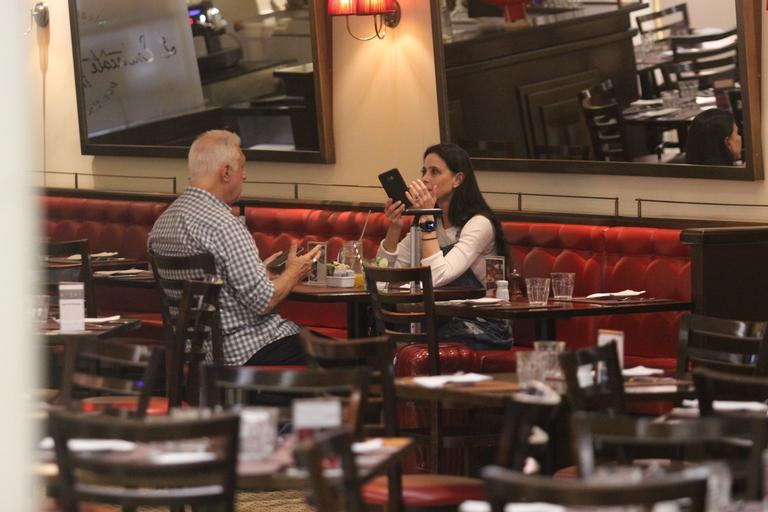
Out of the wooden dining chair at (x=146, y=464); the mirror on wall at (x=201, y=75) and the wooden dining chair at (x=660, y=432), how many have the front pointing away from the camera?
2

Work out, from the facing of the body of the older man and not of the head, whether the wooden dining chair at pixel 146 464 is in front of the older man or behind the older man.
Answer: behind

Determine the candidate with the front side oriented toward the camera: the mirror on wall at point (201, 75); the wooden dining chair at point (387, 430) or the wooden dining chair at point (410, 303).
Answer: the mirror on wall

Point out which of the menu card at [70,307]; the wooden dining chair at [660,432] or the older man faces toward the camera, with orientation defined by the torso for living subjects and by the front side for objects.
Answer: the menu card

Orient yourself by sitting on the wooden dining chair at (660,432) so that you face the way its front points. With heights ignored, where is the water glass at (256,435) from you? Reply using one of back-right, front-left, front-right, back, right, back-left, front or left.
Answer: left

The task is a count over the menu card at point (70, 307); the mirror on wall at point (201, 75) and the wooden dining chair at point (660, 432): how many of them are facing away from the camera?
1

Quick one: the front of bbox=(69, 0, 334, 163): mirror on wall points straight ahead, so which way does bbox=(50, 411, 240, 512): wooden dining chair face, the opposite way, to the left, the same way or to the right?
the opposite way

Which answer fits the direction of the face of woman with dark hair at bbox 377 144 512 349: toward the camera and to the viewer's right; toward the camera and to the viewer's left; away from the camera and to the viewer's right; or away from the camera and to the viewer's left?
toward the camera and to the viewer's left

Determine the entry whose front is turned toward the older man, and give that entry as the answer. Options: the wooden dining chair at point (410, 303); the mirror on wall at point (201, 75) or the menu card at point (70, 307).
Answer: the mirror on wall

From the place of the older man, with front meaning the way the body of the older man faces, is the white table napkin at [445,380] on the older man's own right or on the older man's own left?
on the older man's own right

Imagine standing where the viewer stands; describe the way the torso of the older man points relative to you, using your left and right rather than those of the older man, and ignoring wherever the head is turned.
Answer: facing away from the viewer and to the right of the viewer

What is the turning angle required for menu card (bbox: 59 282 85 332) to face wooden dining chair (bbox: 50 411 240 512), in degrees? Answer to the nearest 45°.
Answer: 0° — it already faces it

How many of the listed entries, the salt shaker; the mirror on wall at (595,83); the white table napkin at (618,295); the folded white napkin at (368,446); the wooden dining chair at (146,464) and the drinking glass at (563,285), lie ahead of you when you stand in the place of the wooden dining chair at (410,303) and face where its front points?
4

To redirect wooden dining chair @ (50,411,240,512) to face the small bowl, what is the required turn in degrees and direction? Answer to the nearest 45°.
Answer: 0° — it already faces it

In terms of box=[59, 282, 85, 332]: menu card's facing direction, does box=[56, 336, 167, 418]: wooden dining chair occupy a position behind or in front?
in front
